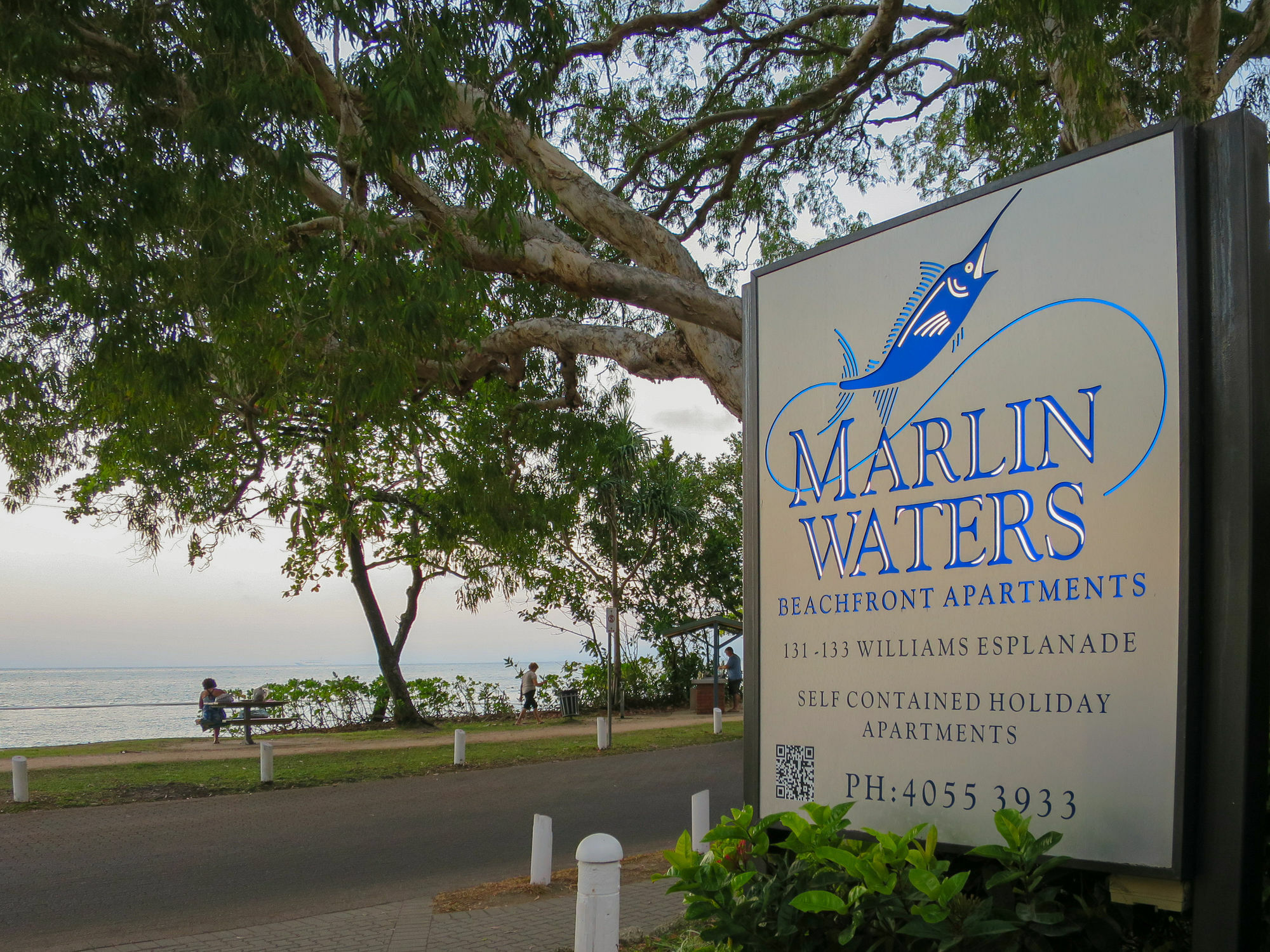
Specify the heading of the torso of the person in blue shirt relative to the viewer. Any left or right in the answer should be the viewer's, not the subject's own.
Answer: facing to the left of the viewer

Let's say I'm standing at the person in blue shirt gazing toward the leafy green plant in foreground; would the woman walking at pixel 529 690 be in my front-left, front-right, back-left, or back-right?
front-right

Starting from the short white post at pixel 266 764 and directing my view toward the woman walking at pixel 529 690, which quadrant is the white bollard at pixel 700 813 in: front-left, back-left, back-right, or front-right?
back-right

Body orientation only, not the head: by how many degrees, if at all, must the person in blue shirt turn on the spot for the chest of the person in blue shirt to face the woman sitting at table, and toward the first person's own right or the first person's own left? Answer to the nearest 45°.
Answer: approximately 45° to the first person's own left

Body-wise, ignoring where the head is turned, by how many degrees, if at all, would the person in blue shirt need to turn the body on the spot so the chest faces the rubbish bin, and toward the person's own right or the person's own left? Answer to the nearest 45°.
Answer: approximately 45° to the person's own left

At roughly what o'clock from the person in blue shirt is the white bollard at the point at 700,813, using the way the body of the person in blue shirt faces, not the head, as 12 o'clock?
The white bollard is roughly at 9 o'clock from the person in blue shirt.

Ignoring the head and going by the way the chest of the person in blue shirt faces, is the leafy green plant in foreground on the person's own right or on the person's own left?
on the person's own left

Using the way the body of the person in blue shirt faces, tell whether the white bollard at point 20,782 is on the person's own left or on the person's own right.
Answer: on the person's own left

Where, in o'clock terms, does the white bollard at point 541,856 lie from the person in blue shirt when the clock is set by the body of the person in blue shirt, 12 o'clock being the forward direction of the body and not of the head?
The white bollard is roughly at 9 o'clock from the person in blue shirt.

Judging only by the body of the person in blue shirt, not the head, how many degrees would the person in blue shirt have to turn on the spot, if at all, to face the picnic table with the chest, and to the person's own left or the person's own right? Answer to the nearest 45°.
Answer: approximately 45° to the person's own left
